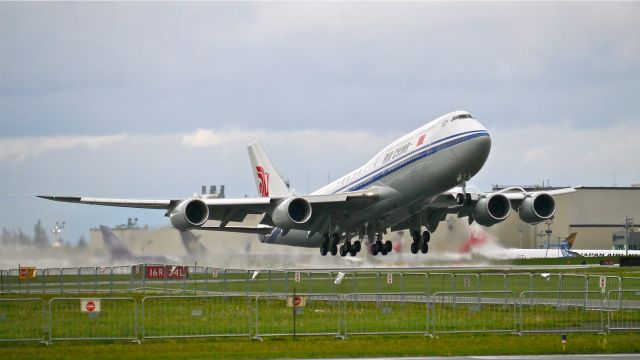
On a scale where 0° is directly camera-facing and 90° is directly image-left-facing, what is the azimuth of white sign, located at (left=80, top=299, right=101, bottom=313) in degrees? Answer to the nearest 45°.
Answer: approximately 0°

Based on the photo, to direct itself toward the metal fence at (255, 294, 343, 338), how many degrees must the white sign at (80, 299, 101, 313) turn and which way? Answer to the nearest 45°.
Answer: approximately 135° to its left

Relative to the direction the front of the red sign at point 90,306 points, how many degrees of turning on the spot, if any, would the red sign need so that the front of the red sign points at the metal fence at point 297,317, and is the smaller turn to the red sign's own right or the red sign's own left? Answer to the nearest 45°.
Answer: approximately 135° to the red sign's own left
